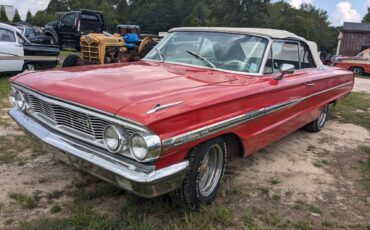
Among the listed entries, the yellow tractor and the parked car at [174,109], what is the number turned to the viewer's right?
0

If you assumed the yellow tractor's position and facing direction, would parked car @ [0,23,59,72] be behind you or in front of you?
in front

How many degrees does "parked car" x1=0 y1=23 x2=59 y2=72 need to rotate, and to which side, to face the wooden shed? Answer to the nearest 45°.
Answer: approximately 135° to its right

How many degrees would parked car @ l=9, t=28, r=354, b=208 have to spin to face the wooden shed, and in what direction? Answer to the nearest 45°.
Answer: approximately 180°

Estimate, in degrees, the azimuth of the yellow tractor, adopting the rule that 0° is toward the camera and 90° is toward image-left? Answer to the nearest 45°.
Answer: approximately 45°

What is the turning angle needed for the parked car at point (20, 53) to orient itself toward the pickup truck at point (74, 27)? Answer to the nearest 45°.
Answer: approximately 90° to its right

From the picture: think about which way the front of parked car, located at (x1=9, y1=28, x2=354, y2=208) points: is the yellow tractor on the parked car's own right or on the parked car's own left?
on the parked car's own right

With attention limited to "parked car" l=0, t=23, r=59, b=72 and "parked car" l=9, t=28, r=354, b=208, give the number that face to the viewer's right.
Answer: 0

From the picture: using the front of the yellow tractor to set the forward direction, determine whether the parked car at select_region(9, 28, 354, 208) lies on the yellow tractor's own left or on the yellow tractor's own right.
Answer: on the yellow tractor's own left

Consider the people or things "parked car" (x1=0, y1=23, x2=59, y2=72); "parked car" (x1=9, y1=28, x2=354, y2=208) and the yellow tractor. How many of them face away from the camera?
0

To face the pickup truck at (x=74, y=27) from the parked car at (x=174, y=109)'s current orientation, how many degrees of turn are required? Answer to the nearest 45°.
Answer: approximately 135° to its right

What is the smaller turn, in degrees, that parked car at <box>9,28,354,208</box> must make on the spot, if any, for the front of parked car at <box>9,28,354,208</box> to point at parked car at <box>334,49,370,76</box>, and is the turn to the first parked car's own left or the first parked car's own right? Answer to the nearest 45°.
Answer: approximately 180°

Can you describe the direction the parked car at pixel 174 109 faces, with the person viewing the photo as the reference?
facing the viewer and to the left of the viewer

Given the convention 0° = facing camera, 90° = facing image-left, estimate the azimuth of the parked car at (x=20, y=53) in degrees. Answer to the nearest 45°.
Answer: approximately 90°

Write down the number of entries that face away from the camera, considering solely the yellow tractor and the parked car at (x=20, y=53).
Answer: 0

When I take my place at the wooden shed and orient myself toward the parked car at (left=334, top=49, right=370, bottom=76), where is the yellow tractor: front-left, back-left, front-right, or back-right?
front-right
